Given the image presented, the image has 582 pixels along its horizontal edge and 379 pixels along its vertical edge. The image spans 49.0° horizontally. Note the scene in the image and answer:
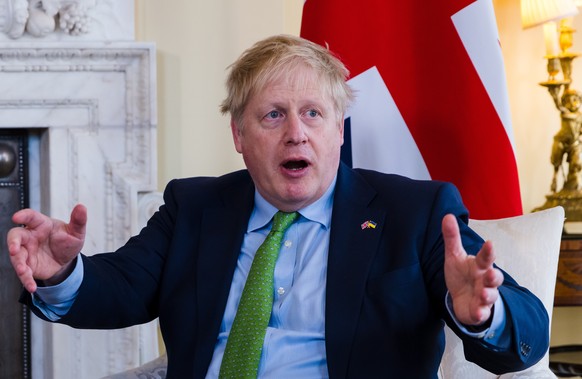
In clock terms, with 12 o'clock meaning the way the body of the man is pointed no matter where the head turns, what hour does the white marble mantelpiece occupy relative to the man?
The white marble mantelpiece is roughly at 5 o'clock from the man.

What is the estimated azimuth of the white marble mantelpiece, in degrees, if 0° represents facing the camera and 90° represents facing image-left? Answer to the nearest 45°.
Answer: approximately 0°

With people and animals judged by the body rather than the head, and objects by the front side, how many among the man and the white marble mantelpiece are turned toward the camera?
2

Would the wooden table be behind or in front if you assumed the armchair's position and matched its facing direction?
behind

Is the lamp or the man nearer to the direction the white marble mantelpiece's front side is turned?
the man

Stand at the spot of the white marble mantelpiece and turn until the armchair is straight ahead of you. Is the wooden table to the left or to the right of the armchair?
left

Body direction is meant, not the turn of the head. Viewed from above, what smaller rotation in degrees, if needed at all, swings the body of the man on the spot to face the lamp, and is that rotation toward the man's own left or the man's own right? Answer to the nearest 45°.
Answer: approximately 135° to the man's own left

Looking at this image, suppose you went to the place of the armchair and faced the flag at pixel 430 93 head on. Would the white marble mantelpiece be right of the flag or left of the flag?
left

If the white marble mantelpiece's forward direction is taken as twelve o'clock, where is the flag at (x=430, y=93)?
The flag is roughly at 10 o'clock from the white marble mantelpiece.
